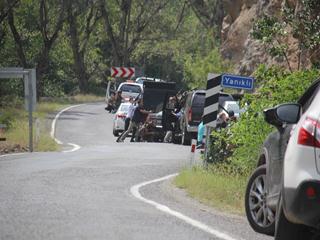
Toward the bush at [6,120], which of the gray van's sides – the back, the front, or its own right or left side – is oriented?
left

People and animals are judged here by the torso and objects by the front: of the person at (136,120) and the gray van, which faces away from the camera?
the gray van

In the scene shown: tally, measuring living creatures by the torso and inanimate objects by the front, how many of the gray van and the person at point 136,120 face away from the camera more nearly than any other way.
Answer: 1

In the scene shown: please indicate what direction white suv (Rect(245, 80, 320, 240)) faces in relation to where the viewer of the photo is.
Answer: facing away from the viewer and to the left of the viewer

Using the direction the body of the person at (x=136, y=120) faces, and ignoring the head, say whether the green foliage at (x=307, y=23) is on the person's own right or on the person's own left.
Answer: on the person's own right

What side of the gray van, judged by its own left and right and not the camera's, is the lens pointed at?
back

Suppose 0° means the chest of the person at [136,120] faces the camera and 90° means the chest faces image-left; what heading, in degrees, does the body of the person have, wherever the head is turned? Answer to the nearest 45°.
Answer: approximately 270°
